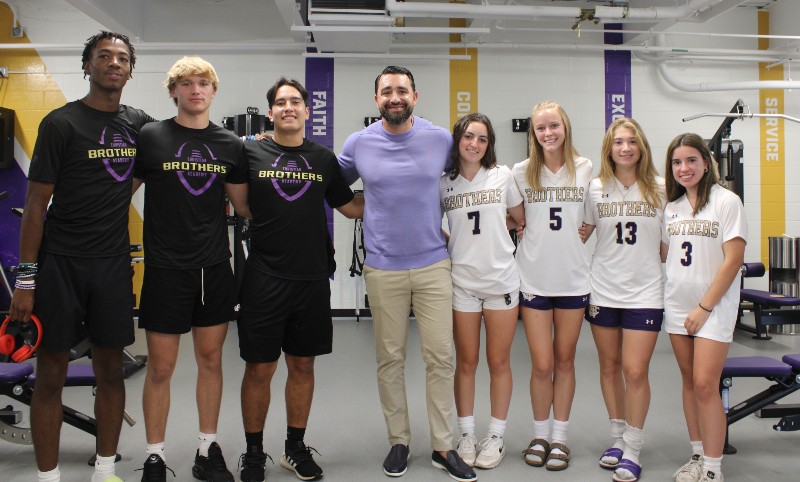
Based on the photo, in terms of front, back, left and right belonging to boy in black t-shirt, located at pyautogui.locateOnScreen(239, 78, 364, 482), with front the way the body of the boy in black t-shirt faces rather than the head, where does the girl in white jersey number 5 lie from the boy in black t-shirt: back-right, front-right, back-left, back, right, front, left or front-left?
left

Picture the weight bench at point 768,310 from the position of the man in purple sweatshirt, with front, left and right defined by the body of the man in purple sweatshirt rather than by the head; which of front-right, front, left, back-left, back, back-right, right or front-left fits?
back-left

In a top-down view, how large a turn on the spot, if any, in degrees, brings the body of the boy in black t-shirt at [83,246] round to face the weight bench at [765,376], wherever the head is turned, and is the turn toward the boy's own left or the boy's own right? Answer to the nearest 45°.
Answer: approximately 45° to the boy's own left

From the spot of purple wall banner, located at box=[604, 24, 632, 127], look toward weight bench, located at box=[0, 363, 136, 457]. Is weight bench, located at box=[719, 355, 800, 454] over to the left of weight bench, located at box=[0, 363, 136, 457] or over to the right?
left

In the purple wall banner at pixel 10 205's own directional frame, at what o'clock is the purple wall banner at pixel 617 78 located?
the purple wall banner at pixel 617 78 is roughly at 10 o'clock from the purple wall banner at pixel 10 205.

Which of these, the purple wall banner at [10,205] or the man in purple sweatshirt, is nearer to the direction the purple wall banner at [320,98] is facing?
the man in purple sweatshirt

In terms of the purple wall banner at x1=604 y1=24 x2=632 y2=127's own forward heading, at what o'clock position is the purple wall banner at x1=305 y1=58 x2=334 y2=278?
the purple wall banner at x1=305 y1=58 x2=334 y2=278 is roughly at 2 o'clock from the purple wall banner at x1=604 y1=24 x2=632 y2=127.

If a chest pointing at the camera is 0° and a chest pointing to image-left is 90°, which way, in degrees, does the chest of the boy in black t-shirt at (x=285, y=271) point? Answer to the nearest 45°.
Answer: approximately 0°

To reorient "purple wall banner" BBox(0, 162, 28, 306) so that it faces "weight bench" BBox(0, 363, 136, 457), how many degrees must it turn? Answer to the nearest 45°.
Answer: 0° — it already faces it

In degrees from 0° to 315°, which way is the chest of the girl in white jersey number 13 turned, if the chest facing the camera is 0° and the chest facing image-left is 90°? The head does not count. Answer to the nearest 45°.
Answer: approximately 0°

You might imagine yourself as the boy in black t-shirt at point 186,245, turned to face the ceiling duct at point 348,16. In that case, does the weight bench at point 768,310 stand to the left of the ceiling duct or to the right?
right
